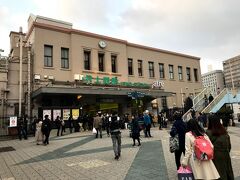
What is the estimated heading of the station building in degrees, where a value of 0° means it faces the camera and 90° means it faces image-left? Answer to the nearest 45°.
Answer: approximately 315°

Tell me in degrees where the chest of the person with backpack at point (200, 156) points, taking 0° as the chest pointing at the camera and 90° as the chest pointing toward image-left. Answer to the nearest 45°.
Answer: approximately 135°

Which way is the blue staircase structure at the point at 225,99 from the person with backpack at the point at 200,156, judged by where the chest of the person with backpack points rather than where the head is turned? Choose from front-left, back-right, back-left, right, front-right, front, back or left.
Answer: front-right

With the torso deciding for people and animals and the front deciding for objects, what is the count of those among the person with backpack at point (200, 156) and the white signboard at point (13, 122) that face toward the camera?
1

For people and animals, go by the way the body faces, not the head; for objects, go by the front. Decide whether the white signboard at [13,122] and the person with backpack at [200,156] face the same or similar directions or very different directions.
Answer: very different directions

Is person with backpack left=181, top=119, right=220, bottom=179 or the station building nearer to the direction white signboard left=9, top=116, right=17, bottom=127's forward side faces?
the person with backpack

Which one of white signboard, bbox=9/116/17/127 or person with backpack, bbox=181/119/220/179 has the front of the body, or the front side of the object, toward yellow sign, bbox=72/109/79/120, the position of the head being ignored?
the person with backpack

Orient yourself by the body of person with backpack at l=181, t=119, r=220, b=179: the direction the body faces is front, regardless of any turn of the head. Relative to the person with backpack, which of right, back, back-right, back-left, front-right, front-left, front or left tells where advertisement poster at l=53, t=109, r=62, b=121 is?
front

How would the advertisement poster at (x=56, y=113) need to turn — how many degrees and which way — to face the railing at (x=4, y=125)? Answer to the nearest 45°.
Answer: approximately 135° to its right

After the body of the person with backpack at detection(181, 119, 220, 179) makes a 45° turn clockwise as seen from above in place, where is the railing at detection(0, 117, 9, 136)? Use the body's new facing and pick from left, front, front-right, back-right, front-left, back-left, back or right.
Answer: front-left

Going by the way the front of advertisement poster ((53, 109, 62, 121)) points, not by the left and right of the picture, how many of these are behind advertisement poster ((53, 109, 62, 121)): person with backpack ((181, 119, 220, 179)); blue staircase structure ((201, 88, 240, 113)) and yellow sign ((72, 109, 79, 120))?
0

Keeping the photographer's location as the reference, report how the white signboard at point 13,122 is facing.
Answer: facing the viewer

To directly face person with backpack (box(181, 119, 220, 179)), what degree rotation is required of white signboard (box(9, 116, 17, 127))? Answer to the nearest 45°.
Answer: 0° — it already faces them

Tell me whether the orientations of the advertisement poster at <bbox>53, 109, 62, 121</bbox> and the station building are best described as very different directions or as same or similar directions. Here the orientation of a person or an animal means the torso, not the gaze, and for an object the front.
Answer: same or similar directions

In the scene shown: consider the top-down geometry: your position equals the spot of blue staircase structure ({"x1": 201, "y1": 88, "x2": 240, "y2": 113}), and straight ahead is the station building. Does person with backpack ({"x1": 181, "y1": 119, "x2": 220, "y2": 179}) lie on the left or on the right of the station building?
left

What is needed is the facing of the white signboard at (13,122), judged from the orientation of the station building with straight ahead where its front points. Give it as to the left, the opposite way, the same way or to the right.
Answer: the same way

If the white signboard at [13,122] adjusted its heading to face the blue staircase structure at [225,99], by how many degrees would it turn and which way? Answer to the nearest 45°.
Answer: approximately 90° to its left

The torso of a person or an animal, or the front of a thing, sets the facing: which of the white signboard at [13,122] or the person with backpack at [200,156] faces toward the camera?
the white signboard
